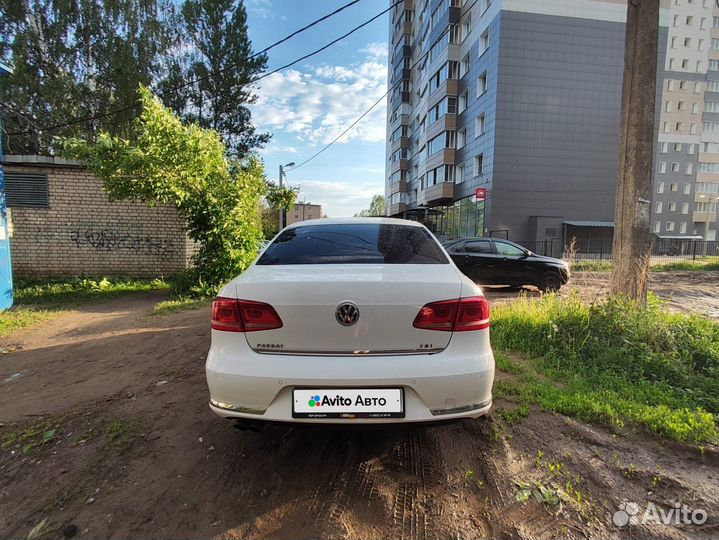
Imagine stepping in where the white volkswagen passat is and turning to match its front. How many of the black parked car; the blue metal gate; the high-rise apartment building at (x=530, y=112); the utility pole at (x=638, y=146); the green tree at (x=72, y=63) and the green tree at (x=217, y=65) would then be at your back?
0

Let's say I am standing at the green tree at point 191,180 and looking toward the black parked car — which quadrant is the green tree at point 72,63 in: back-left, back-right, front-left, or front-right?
back-left

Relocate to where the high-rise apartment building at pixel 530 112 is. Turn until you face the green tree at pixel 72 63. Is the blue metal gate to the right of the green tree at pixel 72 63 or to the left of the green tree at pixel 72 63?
left

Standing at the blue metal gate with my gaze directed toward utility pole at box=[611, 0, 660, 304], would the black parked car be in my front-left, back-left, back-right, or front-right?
front-left

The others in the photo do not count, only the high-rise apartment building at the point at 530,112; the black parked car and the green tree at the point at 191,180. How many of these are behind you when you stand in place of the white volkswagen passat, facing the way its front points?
0

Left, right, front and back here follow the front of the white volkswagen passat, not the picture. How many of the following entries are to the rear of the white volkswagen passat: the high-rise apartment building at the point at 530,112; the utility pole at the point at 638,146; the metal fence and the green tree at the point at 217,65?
0

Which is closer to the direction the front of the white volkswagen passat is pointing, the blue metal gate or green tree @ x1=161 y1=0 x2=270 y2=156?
the green tree

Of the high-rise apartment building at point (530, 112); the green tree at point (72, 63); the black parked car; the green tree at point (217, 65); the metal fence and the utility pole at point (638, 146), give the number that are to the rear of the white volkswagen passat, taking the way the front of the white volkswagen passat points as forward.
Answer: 0

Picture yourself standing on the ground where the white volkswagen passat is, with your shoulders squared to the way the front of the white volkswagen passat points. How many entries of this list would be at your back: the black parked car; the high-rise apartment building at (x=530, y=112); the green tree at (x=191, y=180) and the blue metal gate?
0

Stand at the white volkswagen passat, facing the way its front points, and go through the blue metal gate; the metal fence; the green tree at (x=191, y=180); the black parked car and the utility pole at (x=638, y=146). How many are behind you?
0

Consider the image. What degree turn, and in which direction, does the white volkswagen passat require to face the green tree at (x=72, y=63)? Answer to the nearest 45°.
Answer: approximately 45° to its left

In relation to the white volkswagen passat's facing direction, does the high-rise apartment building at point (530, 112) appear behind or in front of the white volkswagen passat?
in front

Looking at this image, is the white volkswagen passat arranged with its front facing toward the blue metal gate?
no

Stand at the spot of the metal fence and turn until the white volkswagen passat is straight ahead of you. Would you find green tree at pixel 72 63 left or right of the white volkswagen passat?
right

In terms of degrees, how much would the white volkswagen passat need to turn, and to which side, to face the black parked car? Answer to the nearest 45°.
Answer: approximately 45° to its right

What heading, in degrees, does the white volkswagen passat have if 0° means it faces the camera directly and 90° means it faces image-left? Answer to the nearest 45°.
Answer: approximately 180°

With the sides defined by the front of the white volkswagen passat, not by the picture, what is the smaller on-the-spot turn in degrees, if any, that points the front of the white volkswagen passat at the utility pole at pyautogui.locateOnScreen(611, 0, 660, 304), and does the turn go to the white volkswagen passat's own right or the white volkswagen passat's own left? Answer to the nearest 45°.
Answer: approximately 45° to the white volkswagen passat's own right

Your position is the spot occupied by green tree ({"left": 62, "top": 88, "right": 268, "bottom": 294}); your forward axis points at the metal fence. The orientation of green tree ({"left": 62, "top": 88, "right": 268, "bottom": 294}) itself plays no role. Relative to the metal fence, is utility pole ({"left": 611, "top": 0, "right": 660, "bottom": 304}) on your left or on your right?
right

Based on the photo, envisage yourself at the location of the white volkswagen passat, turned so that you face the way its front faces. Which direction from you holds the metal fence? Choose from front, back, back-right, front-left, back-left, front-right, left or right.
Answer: front-right
